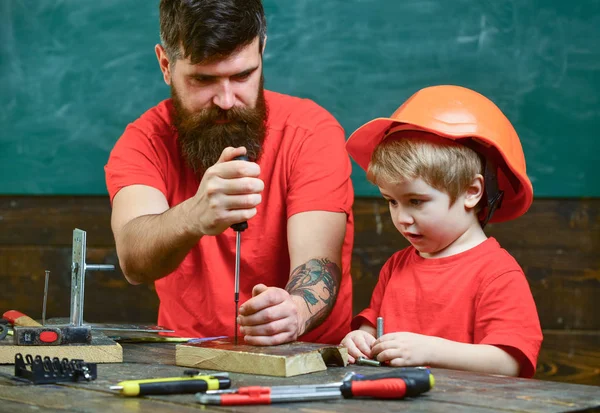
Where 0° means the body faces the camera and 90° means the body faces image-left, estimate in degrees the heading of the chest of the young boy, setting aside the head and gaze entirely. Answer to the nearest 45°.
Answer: approximately 45°

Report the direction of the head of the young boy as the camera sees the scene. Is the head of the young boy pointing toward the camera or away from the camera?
toward the camera

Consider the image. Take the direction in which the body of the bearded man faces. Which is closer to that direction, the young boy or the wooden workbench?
the wooden workbench

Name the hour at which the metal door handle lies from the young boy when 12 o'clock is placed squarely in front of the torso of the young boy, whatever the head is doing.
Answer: The metal door handle is roughly at 1 o'clock from the young boy.

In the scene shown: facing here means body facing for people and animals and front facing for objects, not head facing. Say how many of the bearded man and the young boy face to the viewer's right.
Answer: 0

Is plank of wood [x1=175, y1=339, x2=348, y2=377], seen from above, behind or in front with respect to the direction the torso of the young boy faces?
in front

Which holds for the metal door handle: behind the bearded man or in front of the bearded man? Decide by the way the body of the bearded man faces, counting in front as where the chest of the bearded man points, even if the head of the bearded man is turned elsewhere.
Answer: in front

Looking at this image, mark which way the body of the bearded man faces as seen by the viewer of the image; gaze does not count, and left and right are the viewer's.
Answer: facing the viewer

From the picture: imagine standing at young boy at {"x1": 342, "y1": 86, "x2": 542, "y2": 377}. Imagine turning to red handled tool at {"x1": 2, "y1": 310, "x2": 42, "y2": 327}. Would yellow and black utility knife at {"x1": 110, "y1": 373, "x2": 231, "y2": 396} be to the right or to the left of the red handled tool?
left

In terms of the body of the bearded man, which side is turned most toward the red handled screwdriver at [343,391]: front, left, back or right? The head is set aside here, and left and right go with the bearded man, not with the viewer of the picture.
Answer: front

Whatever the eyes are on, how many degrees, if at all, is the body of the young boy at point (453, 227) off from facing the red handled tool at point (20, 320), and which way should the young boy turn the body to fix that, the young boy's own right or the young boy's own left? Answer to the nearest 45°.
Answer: approximately 45° to the young boy's own right

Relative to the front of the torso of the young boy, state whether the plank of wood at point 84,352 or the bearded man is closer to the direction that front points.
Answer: the plank of wood

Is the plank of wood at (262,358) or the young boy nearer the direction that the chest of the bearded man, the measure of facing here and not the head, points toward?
the plank of wood
